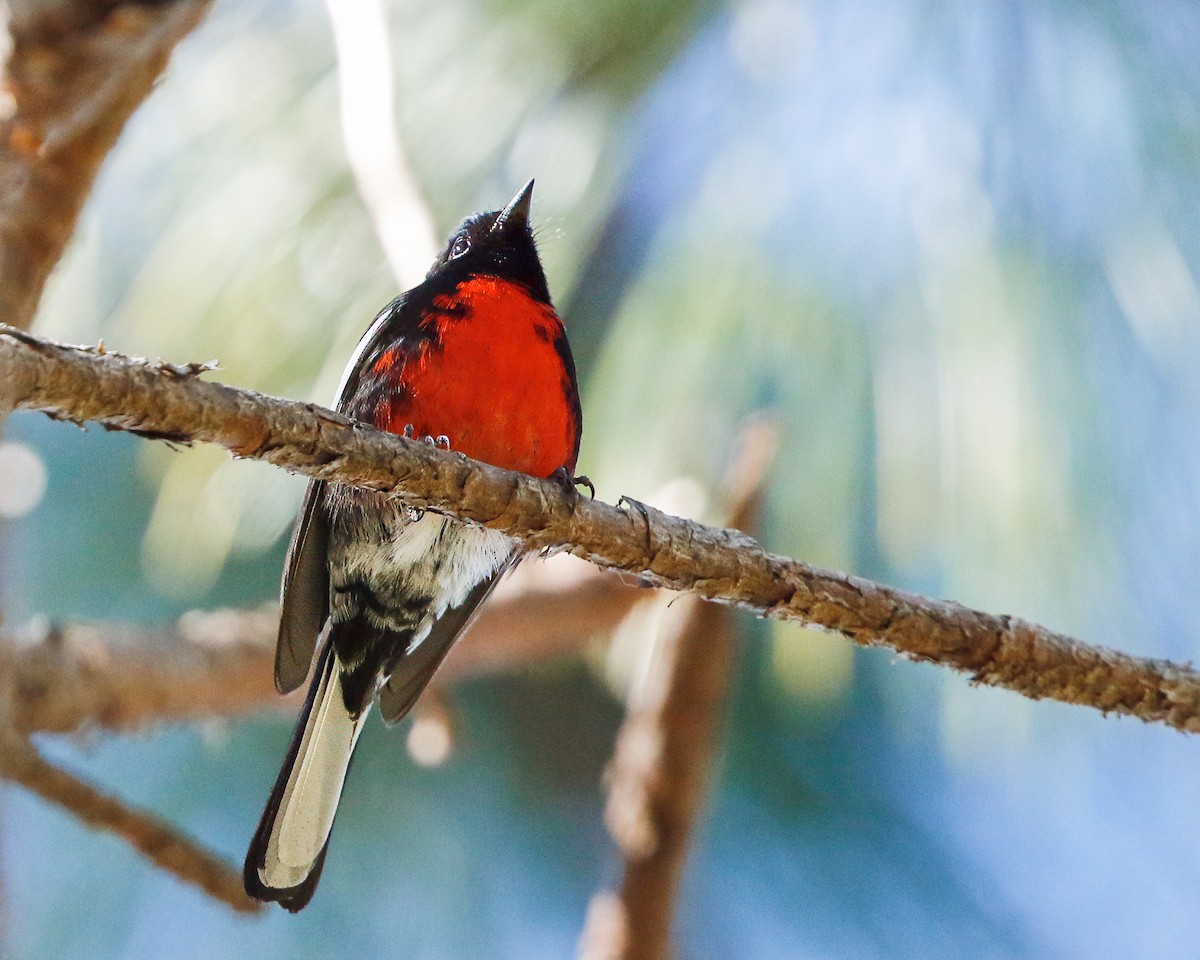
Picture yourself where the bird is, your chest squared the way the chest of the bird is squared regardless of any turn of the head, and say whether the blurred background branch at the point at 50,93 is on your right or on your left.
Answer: on your right

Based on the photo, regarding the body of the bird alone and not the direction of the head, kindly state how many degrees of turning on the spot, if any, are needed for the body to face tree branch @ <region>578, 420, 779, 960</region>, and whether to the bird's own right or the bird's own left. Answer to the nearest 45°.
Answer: approximately 90° to the bird's own left
